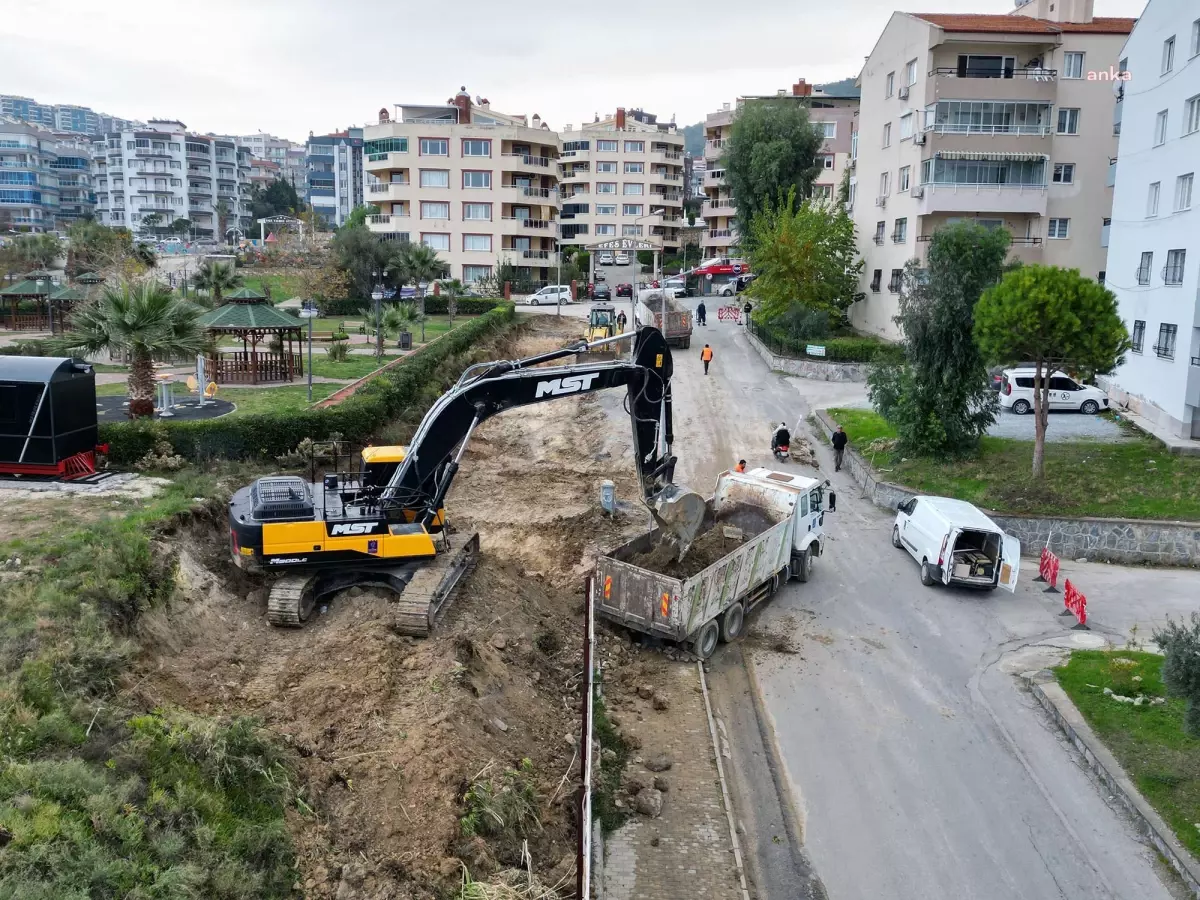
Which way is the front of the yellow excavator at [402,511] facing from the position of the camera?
facing to the right of the viewer

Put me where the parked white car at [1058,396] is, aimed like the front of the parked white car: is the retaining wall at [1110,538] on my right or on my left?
on my right

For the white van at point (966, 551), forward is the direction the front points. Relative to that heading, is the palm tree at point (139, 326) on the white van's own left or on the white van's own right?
on the white van's own left

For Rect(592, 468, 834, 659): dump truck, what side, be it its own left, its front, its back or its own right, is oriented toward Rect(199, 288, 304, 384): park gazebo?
left

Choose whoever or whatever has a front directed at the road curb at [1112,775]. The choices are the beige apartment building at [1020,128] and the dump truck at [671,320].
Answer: the beige apartment building

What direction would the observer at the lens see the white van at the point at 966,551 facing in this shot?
facing away from the viewer and to the left of the viewer

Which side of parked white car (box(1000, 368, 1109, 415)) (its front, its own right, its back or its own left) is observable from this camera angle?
right

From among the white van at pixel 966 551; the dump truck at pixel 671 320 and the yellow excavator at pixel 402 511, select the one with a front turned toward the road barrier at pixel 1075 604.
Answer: the yellow excavator

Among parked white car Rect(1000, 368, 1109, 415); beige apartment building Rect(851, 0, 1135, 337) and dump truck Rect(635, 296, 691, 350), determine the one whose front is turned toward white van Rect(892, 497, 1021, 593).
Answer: the beige apartment building

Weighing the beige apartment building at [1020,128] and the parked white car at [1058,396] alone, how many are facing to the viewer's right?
1
